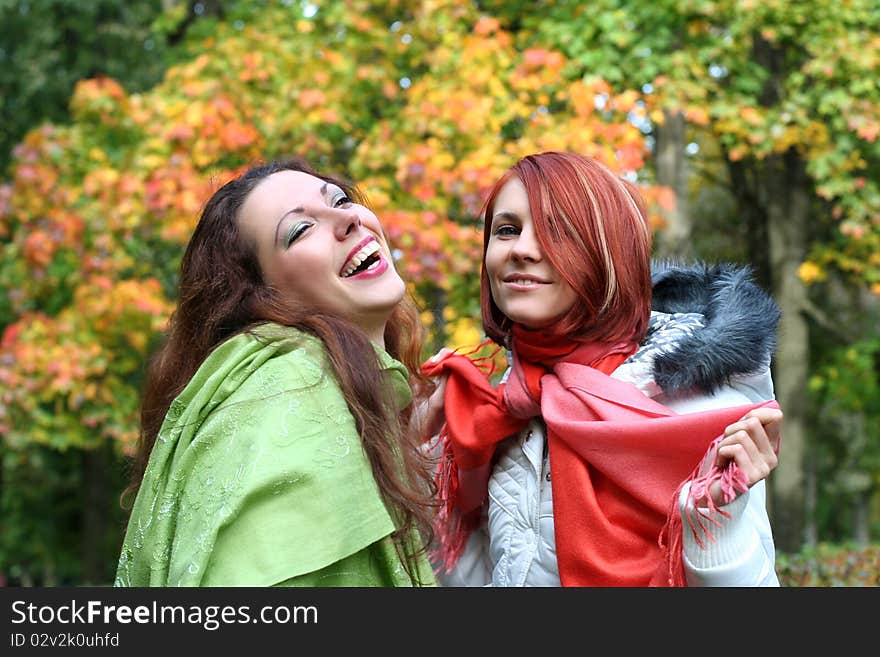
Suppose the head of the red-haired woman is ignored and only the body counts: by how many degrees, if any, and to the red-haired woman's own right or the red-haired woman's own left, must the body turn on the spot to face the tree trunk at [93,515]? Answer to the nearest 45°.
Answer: approximately 90° to the red-haired woman's own right

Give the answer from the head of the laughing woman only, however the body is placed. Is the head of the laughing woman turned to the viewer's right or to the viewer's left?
to the viewer's right

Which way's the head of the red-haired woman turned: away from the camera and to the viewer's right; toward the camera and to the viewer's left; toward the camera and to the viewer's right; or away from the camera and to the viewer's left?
toward the camera and to the viewer's left

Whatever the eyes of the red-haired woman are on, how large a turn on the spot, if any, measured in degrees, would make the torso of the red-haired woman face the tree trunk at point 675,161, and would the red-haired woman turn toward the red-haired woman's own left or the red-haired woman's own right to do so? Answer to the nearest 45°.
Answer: approximately 135° to the red-haired woman's own right

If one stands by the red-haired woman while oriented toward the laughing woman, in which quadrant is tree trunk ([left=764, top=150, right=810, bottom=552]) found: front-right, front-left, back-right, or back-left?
back-right

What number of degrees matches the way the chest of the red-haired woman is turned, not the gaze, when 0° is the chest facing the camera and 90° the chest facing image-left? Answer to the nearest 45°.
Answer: approximately 45°

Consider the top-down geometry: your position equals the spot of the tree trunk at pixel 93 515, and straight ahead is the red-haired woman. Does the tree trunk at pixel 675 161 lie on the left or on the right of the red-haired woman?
left
